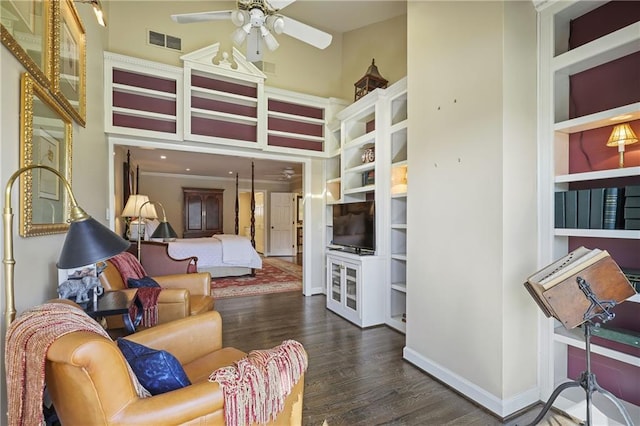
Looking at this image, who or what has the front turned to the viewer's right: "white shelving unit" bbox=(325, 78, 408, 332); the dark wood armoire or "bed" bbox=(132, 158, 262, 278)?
the bed

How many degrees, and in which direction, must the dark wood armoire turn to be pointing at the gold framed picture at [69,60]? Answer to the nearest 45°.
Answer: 0° — it already faces it

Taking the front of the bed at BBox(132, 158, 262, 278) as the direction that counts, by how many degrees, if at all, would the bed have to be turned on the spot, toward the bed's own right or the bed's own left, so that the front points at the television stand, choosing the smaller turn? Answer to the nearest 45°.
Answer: approximately 45° to the bed's own right

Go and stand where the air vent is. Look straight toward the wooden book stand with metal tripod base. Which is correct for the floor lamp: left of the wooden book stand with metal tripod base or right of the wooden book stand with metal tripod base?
right

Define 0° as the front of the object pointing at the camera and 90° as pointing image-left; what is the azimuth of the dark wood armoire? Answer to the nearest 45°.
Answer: approximately 0°

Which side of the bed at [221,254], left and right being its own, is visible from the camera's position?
right

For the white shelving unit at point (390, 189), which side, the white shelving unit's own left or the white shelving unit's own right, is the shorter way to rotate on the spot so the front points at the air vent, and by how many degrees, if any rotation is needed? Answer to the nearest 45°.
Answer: approximately 45° to the white shelving unit's own right

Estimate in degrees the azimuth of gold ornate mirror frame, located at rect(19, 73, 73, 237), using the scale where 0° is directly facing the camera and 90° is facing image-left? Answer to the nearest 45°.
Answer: approximately 315°

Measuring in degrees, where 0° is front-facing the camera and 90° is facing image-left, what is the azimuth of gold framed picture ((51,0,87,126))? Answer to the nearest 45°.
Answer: approximately 315°
